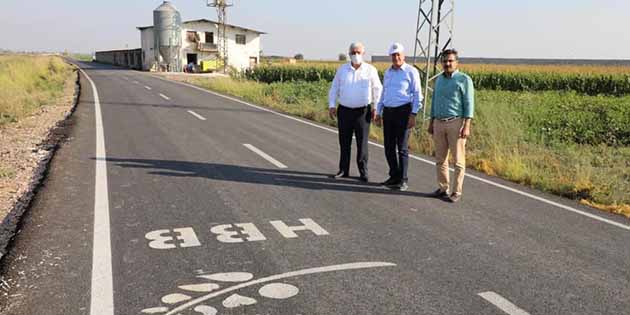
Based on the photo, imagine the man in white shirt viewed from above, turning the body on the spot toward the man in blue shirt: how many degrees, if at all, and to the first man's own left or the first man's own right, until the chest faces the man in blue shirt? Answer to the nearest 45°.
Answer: approximately 45° to the first man's own left

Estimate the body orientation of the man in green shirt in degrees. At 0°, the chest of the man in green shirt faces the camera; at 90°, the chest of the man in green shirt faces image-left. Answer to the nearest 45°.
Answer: approximately 45°

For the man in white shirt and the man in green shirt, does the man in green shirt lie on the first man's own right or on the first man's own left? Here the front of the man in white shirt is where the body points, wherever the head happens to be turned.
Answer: on the first man's own left

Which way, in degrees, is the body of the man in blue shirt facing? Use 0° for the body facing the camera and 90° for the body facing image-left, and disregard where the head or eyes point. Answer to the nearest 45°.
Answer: approximately 45°
